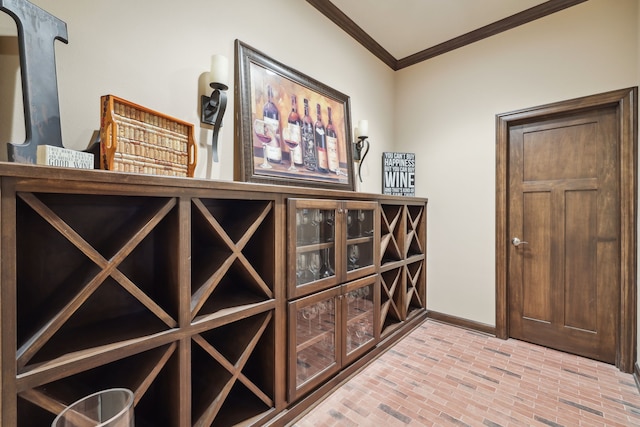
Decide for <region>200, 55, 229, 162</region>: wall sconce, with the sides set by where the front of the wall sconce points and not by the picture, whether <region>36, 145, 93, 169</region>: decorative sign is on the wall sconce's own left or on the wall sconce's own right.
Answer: on the wall sconce's own right

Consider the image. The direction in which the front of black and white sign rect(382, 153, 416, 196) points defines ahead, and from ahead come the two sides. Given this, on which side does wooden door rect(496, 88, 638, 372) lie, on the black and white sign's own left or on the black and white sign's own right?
on the black and white sign's own left

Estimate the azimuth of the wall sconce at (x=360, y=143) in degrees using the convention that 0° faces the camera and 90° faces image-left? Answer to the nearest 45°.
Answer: approximately 315°

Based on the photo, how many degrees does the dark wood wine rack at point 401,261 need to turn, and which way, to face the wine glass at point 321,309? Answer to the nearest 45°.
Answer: approximately 90° to its right

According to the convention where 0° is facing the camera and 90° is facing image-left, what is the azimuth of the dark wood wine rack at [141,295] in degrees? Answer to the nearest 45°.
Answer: approximately 315°
